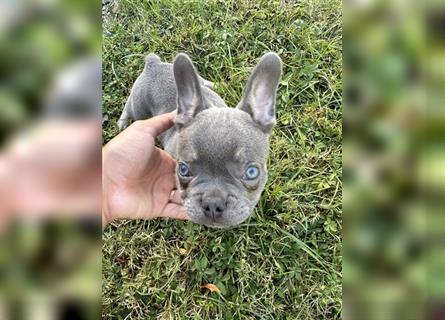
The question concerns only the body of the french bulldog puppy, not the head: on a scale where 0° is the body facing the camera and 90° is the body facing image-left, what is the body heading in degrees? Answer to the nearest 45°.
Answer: approximately 315°
